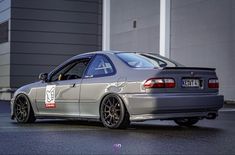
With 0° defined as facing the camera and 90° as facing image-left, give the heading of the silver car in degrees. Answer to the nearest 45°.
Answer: approximately 135°
